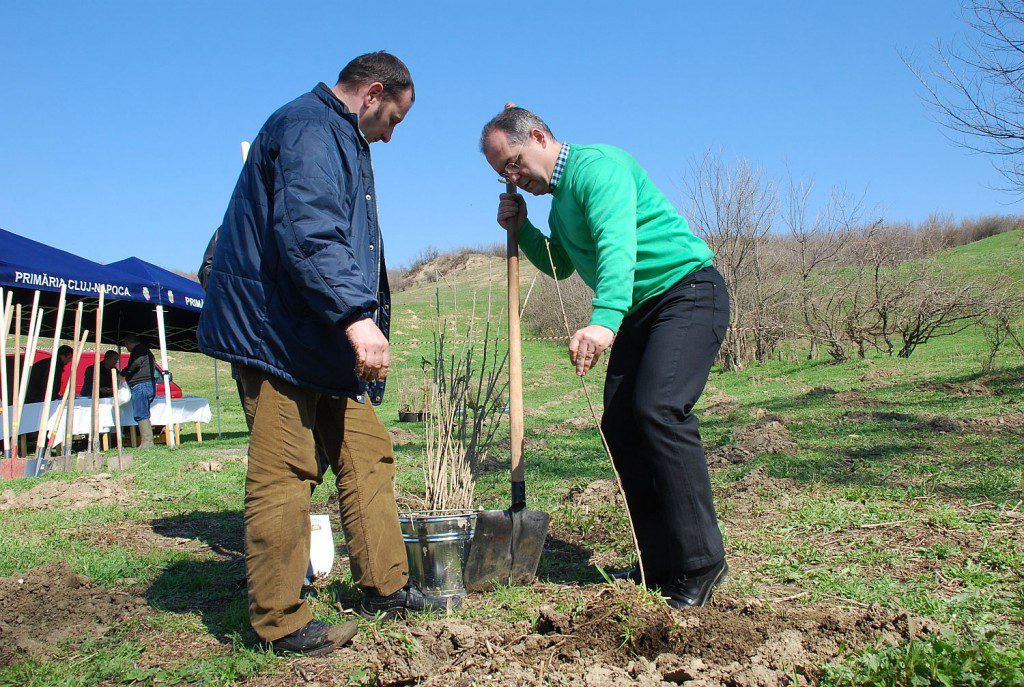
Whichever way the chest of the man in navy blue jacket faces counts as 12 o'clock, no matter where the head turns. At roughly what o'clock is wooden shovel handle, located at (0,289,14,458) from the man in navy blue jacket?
The wooden shovel handle is roughly at 8 o'clock from the man in navy blue jacket.

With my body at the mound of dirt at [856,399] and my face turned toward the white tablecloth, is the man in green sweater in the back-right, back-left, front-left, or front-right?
front-left

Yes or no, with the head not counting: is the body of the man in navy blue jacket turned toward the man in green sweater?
yes

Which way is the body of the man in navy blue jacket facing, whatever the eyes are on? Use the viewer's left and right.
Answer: facing to the right of the viewer

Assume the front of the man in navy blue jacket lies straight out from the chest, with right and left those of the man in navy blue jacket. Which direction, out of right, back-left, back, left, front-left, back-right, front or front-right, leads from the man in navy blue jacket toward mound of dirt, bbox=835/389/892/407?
front-left

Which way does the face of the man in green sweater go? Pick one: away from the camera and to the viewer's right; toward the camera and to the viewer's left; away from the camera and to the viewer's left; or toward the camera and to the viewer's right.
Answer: toward the camera and to the viewer's left

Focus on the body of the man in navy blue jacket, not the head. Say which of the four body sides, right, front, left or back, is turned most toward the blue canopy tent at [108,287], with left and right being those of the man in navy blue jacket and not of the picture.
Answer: left

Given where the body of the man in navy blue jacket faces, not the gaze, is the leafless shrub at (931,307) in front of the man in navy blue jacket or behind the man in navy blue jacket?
in front

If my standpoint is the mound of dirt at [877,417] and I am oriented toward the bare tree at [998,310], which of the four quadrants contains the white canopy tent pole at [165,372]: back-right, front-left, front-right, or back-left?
back-left

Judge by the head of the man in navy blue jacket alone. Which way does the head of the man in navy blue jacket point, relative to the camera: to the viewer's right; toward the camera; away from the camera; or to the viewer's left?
to the viewer's right

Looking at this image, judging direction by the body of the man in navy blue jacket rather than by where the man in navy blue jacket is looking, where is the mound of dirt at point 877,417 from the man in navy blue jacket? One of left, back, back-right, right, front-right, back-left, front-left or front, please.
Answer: front-left

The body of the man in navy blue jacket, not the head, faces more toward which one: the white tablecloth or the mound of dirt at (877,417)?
the mound of dirt

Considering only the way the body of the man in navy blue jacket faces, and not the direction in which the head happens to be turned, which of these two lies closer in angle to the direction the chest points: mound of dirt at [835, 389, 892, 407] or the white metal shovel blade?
the mound of dirt

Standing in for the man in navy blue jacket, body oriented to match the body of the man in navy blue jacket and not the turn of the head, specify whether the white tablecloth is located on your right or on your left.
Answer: on your left
